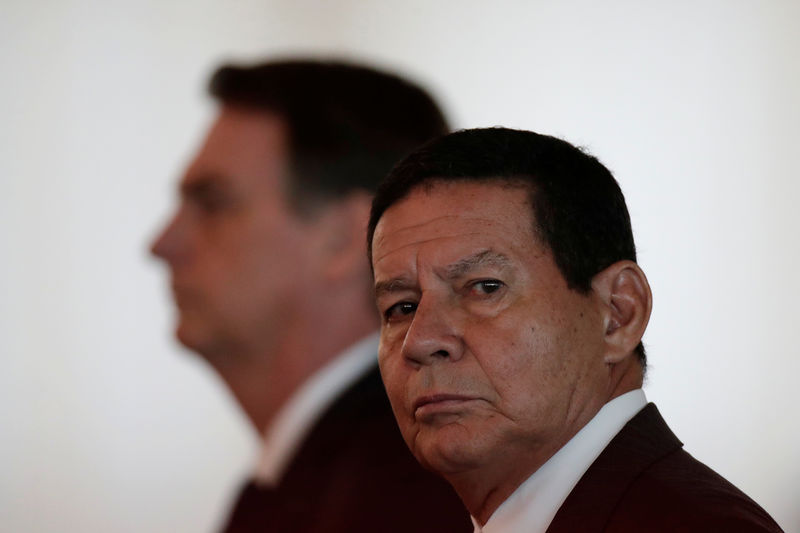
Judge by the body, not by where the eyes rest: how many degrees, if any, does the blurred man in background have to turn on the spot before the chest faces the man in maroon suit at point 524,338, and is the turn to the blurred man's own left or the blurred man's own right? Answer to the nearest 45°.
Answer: approximately 90° to the blurred man's own left

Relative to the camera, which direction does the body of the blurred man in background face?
to the viewer's left

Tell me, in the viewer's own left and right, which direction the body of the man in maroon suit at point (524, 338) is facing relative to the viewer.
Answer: facing the viewer and to the left of the viewer

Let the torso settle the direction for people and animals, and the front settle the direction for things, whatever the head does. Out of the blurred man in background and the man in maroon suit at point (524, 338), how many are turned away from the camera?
0

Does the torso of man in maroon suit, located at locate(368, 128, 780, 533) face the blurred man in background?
no

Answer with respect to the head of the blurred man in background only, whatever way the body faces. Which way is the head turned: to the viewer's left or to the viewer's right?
to the viewer's left

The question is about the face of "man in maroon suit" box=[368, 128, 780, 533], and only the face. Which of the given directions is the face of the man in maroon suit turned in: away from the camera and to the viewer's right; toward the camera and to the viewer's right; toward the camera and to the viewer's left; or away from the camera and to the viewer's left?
toward the camera and to the viewer's left
